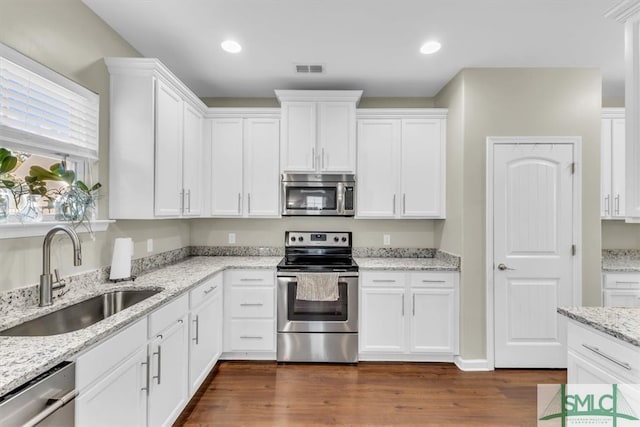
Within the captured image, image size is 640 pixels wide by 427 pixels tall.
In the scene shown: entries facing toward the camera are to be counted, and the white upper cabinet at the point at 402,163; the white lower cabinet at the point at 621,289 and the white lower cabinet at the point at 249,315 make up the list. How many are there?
3

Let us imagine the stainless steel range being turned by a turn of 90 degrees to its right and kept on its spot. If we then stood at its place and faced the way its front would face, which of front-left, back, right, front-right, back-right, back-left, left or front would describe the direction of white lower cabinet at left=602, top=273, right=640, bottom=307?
back

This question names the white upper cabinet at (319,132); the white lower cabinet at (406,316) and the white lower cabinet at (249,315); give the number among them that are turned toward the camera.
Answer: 3

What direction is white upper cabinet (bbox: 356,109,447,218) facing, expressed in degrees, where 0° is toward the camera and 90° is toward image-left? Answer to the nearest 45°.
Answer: approximately 0°

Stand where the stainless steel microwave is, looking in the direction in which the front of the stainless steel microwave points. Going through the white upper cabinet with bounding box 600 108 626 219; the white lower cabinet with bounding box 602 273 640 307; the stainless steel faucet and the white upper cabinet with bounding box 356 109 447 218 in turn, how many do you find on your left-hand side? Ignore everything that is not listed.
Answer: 3

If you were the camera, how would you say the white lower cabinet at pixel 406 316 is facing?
facing the viewer

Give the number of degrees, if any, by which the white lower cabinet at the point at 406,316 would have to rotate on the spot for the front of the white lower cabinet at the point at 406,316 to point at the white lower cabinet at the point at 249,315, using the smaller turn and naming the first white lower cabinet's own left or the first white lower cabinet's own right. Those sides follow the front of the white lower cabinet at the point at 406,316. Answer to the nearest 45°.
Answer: approximately 90° to the first white lower cabinet's own right

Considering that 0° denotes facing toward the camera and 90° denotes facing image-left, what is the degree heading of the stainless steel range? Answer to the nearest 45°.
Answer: approximately 0°

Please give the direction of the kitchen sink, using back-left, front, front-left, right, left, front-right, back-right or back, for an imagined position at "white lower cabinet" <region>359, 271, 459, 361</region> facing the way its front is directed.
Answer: front-right
